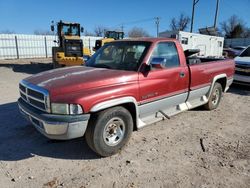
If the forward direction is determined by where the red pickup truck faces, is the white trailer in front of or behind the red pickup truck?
behind

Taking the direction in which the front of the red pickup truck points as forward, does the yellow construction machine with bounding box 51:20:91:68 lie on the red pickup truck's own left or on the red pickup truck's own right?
on the red pickup truck's own right

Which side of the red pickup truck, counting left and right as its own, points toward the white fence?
right

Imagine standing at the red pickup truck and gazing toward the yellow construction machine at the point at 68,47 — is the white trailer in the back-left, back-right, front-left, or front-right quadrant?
front-right

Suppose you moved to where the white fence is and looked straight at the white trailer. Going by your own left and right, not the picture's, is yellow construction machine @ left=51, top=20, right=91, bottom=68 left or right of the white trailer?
right

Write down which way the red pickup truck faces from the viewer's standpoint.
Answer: facing the viewer and to the left of the viewer

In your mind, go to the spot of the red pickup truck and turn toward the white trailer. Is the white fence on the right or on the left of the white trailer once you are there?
left
